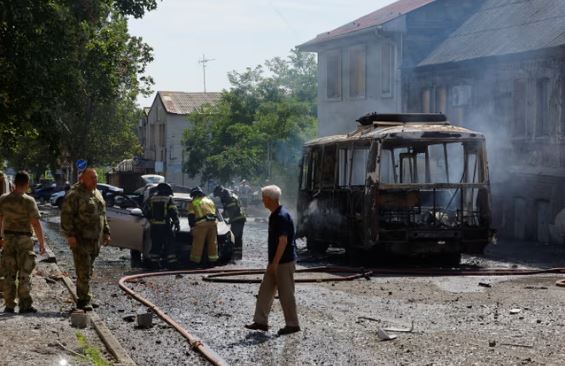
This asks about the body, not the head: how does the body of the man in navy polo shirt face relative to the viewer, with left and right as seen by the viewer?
facing to the left of the viewer

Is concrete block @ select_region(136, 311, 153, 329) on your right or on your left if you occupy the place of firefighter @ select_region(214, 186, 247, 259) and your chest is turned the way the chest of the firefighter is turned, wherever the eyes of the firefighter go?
on your left

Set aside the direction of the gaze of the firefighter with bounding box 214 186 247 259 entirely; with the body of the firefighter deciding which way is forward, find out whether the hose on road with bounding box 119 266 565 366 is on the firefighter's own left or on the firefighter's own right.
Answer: on the firefighter's own left

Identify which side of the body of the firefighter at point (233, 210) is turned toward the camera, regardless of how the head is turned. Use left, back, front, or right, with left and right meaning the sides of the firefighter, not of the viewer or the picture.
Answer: left

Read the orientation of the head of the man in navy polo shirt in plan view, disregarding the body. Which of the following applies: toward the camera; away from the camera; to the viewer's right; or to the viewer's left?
to the viewer's left
